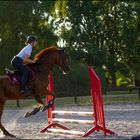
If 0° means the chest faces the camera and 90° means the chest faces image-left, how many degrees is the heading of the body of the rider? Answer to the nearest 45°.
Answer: approximately 270°

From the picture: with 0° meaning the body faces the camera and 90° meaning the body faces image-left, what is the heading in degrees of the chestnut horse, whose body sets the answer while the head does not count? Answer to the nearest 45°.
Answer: approximately 270°
